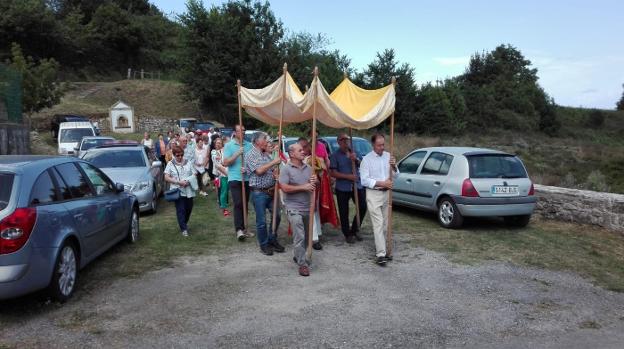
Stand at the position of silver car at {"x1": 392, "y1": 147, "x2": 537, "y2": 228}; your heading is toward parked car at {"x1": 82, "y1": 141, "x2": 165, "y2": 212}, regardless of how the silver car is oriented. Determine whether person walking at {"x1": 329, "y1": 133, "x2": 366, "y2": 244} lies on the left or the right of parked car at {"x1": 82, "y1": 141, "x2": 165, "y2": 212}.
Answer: left

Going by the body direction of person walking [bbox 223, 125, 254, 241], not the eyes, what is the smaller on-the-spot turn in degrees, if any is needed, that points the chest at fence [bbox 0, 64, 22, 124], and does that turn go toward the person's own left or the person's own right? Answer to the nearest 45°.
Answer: approximately 180°

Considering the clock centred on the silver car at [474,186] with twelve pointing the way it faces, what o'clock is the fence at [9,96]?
The fence is roughly at 11 o'clock from the silver car.

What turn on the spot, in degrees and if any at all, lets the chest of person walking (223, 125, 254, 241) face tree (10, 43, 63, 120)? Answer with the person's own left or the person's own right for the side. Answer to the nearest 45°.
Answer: approximately 180°

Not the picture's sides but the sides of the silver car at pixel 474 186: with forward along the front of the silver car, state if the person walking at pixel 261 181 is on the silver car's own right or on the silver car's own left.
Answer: on the silver car's own left

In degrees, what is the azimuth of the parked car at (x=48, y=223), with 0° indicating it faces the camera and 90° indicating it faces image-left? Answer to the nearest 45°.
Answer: approximately 225°

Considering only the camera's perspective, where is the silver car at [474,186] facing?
facing away from the viewer and to the left of the viewer

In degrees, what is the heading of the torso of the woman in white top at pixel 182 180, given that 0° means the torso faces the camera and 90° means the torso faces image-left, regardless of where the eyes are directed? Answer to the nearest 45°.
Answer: approximately 0°

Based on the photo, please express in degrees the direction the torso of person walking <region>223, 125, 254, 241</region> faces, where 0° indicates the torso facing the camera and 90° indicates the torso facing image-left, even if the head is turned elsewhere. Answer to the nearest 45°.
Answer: approximately 315°

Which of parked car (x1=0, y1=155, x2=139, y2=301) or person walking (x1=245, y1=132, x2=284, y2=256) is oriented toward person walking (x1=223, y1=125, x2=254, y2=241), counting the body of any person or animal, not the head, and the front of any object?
the parked car

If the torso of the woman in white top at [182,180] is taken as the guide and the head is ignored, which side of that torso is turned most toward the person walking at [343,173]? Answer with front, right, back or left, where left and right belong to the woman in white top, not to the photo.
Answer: left
